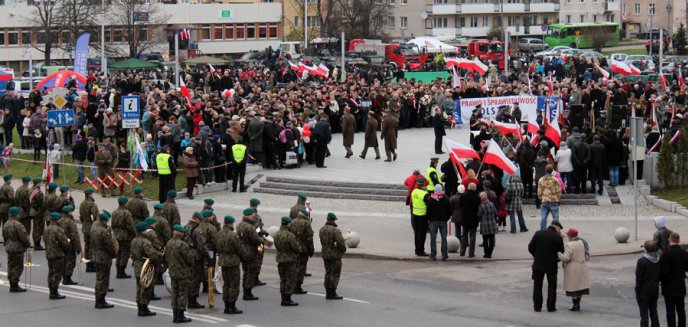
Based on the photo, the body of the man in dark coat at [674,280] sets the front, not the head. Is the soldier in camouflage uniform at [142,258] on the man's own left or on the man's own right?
on the man's own left

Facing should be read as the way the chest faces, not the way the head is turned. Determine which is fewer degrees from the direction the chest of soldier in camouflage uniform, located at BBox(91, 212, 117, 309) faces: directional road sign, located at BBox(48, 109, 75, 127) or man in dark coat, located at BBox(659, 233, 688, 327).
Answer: the man in dark coat
